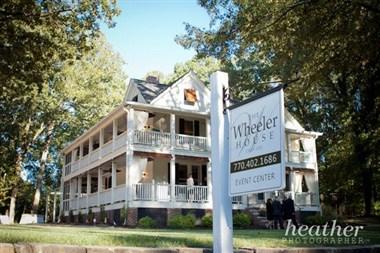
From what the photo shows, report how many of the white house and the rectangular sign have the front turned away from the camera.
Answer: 0

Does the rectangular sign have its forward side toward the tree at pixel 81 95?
no

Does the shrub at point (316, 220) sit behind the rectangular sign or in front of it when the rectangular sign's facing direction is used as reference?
behind

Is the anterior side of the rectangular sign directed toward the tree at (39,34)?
no

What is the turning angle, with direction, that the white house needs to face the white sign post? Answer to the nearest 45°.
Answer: approximately 45° to its right

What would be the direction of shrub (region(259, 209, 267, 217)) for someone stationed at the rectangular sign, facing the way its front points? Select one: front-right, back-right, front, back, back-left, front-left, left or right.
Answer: back-right

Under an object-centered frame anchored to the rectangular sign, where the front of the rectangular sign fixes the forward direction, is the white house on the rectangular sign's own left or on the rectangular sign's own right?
on the rectangular sign's own right

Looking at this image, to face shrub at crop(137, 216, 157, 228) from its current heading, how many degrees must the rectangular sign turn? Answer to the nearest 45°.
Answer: approximately 135° to its right

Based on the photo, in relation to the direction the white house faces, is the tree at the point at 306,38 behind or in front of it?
in front

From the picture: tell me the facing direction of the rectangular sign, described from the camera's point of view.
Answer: facing the viewer and to the left of the viewer

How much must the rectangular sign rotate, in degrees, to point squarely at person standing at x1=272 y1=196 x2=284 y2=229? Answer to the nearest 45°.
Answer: approximately 135° to its right

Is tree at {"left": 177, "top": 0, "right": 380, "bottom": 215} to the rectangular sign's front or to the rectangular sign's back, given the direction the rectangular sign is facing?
to the back

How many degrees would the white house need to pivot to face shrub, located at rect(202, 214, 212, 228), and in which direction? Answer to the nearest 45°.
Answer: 0° — it already faces it
